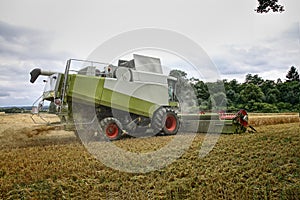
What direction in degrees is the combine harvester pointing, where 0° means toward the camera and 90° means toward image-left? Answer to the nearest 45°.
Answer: approximately 225°

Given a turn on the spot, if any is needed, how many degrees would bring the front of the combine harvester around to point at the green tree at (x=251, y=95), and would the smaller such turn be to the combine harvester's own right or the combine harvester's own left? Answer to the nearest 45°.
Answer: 0° — it already faces it
